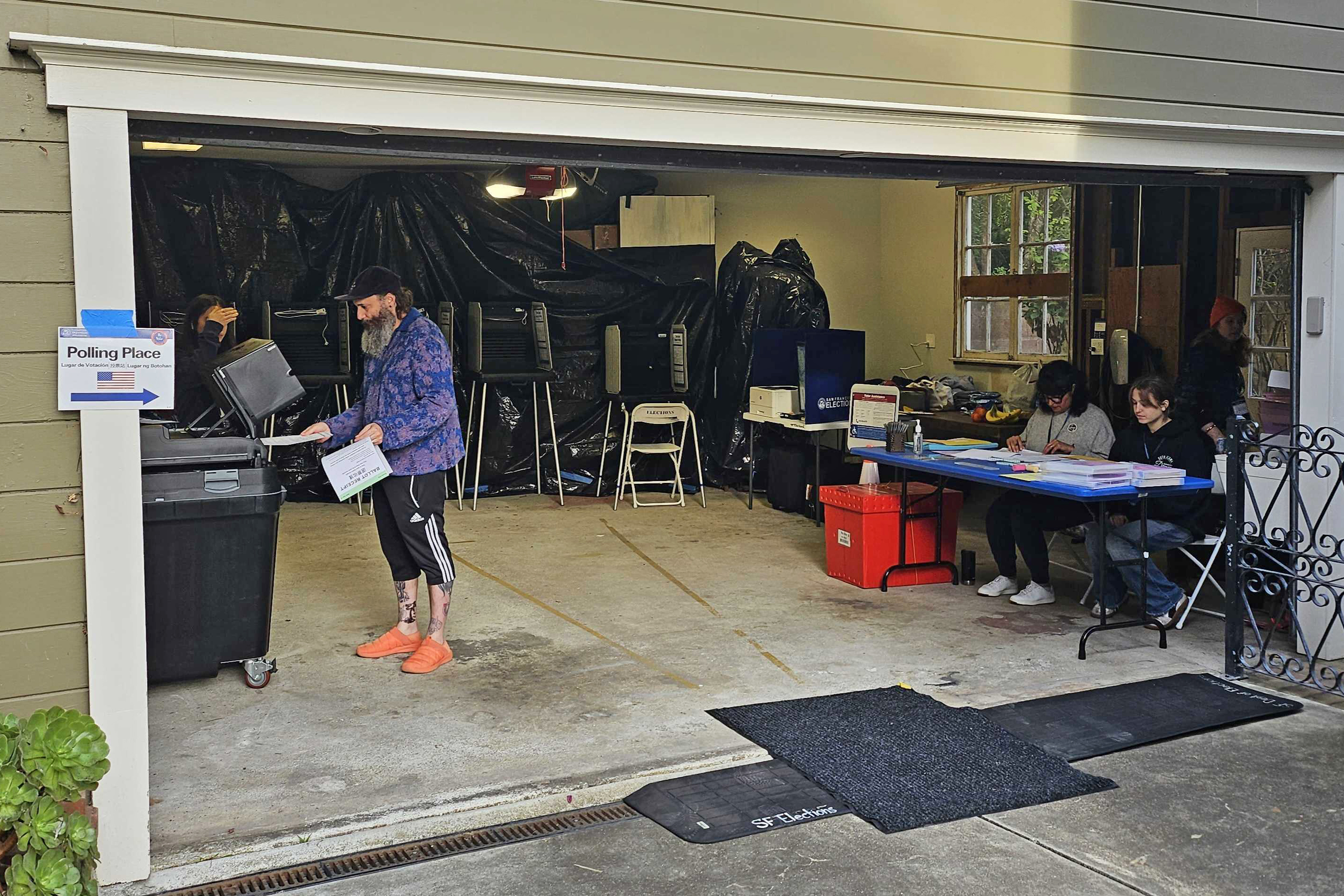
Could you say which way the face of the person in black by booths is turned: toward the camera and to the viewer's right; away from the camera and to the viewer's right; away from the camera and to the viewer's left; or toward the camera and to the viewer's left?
toward the camera and to the viewer's right

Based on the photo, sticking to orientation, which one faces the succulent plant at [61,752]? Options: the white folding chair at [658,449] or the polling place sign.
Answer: the polling place sign

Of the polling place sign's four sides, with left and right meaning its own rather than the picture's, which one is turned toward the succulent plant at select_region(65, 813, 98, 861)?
front

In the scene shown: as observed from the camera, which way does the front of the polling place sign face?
facing the viewer

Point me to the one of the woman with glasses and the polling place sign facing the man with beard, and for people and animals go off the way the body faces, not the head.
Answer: the woman with glasses

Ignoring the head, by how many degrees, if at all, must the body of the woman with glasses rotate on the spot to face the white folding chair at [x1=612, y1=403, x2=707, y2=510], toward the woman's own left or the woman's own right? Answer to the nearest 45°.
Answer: approximately 90° to the woman's own right

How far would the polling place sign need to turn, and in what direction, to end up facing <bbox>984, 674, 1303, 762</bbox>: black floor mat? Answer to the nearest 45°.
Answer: approximately 90° to its left
